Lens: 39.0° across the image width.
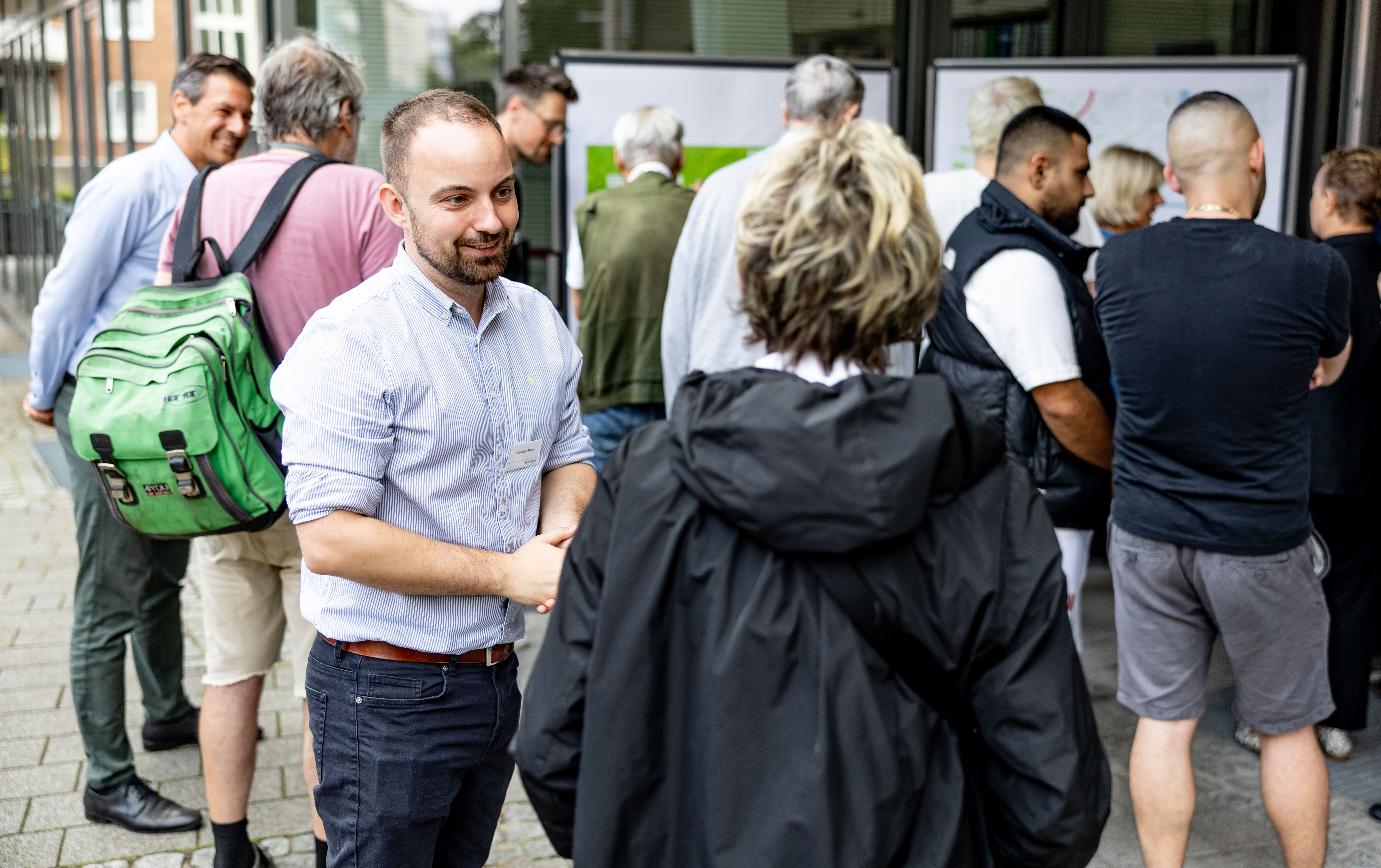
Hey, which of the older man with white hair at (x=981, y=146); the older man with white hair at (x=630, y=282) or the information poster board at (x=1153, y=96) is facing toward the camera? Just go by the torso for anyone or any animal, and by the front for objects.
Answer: the information poster board

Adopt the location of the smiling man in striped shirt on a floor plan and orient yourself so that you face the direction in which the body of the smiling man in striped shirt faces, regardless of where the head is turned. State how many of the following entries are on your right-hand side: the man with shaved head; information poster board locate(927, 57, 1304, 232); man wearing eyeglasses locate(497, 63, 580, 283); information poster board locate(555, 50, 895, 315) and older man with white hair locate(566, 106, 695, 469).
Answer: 0

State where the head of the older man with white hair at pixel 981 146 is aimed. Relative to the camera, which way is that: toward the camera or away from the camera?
away from the camera

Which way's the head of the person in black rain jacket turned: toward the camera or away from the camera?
away from the camera

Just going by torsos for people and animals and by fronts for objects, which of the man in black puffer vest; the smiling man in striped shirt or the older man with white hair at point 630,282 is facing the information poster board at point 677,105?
the older man with white hair

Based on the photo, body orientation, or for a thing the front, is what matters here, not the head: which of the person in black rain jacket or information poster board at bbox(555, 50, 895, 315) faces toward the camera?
the information poster board

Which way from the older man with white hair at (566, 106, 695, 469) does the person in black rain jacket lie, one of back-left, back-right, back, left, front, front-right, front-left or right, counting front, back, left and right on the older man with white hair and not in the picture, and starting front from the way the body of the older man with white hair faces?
back

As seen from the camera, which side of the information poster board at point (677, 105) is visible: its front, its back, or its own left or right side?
front

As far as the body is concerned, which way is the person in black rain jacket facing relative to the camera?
away from the camera

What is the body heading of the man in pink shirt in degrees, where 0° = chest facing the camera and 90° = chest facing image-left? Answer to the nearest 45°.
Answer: approximately 225°

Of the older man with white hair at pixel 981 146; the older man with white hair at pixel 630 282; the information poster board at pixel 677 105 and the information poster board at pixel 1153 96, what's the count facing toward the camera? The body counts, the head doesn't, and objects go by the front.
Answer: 2

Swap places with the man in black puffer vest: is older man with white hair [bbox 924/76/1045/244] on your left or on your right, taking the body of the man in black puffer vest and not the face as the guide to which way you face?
on your left

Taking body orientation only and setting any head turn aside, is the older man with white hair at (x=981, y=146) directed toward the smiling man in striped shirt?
no

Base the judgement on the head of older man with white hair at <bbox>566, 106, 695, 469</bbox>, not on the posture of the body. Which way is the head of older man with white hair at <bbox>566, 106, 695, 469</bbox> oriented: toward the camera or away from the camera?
away from the camera

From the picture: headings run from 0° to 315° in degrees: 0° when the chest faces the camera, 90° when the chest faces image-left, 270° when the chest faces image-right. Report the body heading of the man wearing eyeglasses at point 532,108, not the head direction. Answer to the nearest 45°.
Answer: approximately 270°

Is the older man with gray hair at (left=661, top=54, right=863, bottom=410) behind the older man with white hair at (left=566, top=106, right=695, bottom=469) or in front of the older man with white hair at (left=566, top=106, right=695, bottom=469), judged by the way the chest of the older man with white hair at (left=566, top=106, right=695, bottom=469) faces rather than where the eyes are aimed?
behind
